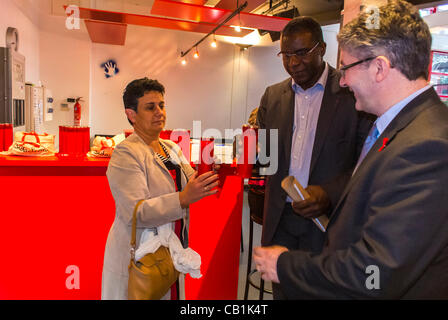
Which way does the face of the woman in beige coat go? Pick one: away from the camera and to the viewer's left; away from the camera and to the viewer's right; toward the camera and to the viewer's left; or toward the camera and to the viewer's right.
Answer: toward the camera and to the viewer's right

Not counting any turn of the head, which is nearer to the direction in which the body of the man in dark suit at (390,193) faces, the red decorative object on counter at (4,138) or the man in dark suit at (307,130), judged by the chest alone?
the red decorative object on counter

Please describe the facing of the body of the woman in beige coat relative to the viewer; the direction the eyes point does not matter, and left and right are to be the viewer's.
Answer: facing the viewer and to the right of the viewer

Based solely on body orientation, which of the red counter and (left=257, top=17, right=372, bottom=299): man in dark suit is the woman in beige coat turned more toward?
the man in dark suit

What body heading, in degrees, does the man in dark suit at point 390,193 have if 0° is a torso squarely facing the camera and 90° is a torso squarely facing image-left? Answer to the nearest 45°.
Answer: approximately 90°

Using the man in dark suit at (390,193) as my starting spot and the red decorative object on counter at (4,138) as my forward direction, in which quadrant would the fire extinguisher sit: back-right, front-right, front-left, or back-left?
front-right

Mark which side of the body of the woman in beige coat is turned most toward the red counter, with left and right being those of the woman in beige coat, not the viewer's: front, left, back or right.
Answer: back

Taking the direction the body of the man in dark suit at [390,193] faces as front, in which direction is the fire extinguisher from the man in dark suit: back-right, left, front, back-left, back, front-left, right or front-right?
front-right

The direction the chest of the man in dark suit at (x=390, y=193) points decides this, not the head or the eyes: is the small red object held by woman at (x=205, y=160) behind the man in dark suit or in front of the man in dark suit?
in front

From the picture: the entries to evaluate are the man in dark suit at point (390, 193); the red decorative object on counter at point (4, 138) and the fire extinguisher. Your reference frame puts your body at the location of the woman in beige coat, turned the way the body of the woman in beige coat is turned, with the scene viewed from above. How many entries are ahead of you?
1

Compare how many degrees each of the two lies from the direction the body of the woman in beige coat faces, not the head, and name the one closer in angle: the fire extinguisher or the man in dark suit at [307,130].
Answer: the man in dark suit

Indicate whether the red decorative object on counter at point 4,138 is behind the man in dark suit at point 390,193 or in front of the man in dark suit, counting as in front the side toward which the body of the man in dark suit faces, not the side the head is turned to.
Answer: in front

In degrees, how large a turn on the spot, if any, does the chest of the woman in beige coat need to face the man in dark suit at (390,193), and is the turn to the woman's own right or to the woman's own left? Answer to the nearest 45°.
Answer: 0° — they already face them

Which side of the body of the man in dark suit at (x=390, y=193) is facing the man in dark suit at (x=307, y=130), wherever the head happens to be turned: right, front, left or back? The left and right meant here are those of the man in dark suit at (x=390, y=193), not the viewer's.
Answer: right

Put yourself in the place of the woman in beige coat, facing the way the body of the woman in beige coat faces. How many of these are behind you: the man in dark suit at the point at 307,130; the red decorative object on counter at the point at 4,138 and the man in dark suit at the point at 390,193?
1

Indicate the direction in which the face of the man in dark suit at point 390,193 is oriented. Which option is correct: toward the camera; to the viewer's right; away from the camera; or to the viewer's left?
to the viewer's left
